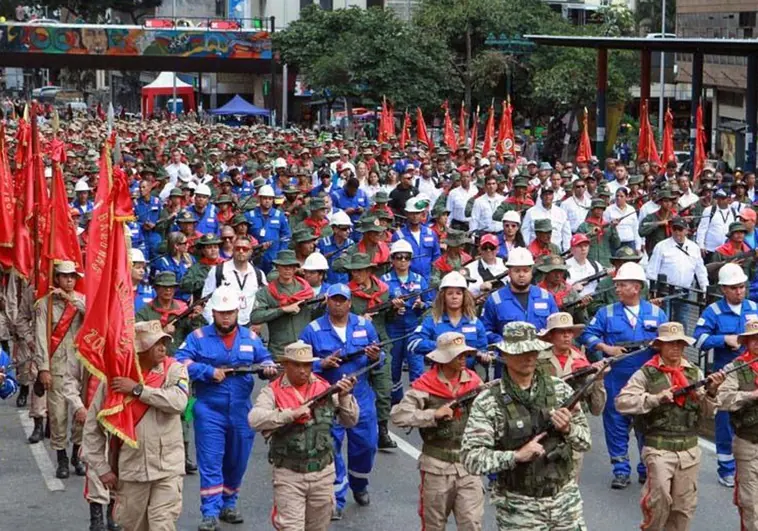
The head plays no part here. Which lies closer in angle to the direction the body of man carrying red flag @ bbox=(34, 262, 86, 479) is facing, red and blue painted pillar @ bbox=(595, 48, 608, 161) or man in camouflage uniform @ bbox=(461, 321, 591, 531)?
the man in camouflage uniform

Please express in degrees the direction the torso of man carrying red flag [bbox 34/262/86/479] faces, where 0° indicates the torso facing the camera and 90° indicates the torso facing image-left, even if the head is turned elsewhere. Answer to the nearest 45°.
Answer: approximately 0°

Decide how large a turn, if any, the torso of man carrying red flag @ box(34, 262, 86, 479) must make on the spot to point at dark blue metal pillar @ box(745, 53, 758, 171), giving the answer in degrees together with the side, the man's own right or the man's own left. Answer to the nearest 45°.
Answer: approximately 135° to the man's own left

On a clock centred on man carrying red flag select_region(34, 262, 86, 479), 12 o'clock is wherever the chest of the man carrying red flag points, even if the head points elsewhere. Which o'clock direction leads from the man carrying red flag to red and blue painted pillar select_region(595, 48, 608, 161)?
The red and blue painted pillar is roughly at 7 o'clock from the man carrying red flag.

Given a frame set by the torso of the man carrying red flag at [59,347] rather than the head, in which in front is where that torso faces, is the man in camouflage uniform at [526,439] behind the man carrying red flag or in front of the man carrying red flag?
in front

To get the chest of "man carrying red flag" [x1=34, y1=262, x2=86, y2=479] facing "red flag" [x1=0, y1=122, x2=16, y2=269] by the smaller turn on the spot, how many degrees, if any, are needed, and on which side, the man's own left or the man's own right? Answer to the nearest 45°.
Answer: approximately 180°
